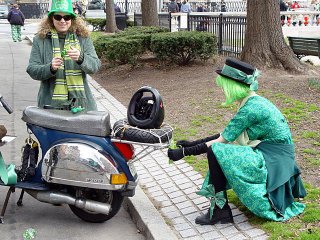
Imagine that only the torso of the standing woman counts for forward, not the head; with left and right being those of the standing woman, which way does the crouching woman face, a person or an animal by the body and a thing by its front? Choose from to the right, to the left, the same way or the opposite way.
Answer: to the right

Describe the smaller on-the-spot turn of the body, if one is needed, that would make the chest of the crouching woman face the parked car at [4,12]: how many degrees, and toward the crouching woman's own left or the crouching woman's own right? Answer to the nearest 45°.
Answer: approximately 45° to the crouching woman's own right

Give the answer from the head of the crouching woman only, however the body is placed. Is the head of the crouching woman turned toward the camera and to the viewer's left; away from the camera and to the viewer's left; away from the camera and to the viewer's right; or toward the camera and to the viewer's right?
away from the camera and to the viewer's left

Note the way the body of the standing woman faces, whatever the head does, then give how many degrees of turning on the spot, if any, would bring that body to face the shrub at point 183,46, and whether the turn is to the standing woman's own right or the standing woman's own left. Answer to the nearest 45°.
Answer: approximately 180°

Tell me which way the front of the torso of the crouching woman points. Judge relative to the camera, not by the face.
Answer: to the viewer's left

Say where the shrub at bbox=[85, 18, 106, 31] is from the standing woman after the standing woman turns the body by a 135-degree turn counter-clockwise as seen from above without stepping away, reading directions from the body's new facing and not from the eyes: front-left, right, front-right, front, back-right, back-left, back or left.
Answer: front-left

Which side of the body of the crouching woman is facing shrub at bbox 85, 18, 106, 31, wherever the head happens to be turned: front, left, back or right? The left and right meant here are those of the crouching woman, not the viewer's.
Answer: right

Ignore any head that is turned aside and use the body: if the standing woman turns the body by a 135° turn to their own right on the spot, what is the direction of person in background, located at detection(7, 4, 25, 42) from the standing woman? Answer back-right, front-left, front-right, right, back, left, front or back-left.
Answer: front-right

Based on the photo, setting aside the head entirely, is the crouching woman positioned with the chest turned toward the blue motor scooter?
yes

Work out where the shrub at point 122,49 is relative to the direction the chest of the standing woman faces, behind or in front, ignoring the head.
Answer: behind

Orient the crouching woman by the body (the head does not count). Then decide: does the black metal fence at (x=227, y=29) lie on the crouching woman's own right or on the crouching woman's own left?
on the crouching woman's own right

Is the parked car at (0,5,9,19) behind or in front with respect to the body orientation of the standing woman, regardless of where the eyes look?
behind

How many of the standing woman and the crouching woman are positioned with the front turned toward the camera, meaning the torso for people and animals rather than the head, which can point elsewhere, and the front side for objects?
1
